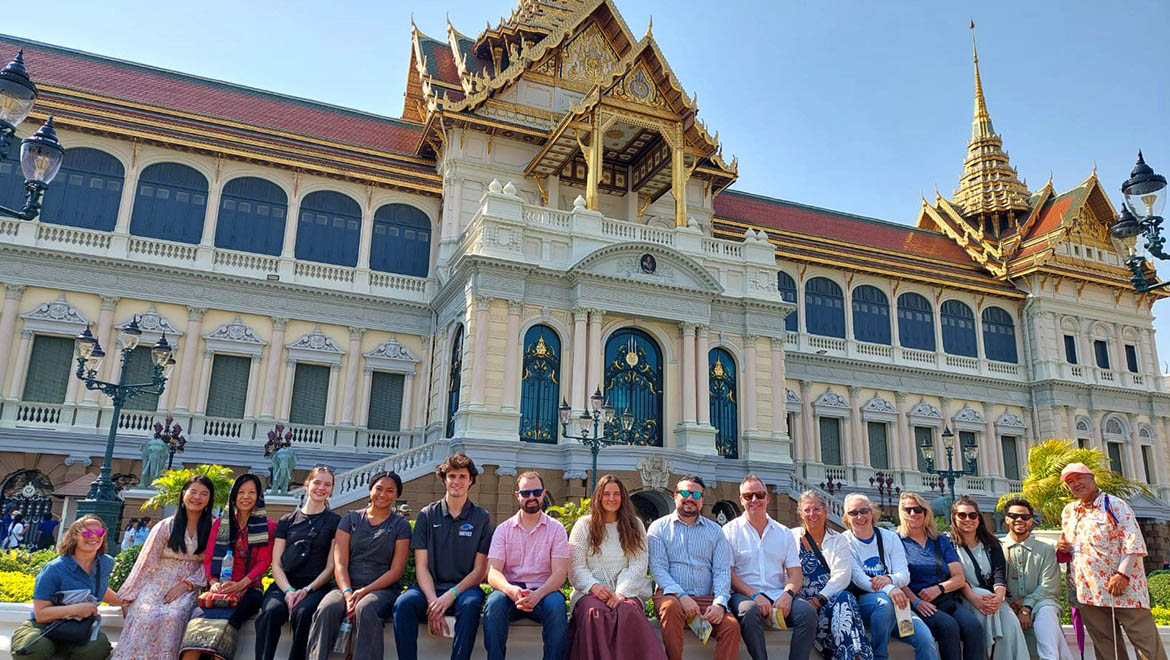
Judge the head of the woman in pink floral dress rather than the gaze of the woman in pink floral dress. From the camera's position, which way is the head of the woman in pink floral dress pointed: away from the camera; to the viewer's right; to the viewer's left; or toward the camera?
toward the camera

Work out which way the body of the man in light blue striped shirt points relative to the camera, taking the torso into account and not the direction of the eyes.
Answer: toward the camera

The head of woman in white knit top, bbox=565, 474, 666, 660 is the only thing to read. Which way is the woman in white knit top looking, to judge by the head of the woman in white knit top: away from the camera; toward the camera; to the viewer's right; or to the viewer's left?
toward the camera

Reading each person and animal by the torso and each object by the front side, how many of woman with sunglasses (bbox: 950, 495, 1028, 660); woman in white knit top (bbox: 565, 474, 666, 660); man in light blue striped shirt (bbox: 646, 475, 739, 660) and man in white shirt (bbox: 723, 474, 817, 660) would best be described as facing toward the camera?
4

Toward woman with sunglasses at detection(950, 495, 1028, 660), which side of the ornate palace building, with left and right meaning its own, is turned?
front

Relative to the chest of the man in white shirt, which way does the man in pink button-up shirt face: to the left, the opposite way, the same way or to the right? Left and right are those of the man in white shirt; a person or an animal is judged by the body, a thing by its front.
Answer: the same way

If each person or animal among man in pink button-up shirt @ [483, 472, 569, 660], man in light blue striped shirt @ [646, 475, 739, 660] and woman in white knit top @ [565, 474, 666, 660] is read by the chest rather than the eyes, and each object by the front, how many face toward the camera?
3

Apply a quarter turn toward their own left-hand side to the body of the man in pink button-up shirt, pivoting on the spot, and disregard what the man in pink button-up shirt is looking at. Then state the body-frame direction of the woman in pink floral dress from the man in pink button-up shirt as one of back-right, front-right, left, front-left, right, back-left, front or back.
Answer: back

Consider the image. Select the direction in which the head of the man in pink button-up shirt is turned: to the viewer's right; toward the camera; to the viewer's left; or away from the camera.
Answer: toward the camera

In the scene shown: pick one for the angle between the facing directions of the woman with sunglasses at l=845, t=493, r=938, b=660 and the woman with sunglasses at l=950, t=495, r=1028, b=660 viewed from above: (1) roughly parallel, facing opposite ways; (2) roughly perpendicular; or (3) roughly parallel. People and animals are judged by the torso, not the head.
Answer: roughly parallel

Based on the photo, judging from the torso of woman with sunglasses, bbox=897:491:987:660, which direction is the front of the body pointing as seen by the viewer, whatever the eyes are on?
toward the camera

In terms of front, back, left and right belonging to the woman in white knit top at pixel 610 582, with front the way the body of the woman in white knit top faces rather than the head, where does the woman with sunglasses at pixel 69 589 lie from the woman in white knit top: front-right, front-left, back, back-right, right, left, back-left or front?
right

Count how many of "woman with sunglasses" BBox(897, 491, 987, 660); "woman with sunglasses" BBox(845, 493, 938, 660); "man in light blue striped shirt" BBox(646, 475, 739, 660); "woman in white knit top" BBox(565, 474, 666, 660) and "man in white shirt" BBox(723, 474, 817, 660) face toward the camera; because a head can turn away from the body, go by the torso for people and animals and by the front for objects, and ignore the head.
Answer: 5

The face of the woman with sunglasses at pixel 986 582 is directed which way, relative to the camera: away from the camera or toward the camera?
toward the camera

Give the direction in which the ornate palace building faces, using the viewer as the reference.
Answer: facing the viewer and to the right of the viewer

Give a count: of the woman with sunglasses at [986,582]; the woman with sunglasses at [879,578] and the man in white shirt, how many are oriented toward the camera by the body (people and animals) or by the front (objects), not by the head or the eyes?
3

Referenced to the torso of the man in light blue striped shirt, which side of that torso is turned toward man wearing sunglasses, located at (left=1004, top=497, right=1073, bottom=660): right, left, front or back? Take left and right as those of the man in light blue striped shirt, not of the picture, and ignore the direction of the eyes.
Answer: left

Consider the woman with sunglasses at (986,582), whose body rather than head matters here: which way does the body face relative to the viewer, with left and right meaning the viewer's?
facing the viewer
